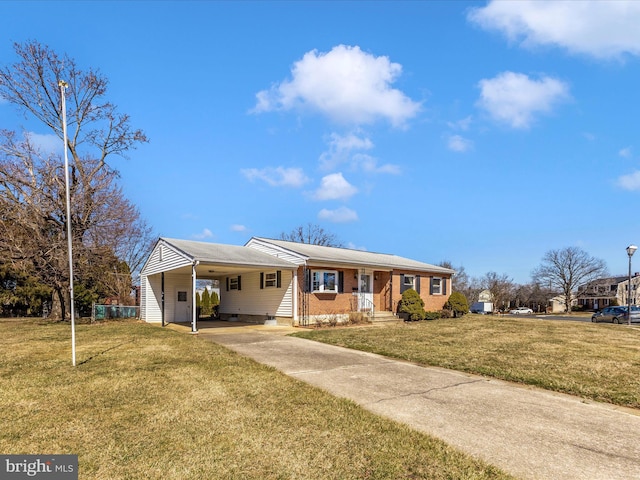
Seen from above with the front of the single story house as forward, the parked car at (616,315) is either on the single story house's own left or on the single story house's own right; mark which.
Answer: on the single story house's own left

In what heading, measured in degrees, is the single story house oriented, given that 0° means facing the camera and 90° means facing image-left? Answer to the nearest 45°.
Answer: approximately 315°

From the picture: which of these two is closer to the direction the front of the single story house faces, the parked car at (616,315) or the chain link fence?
the parked car
